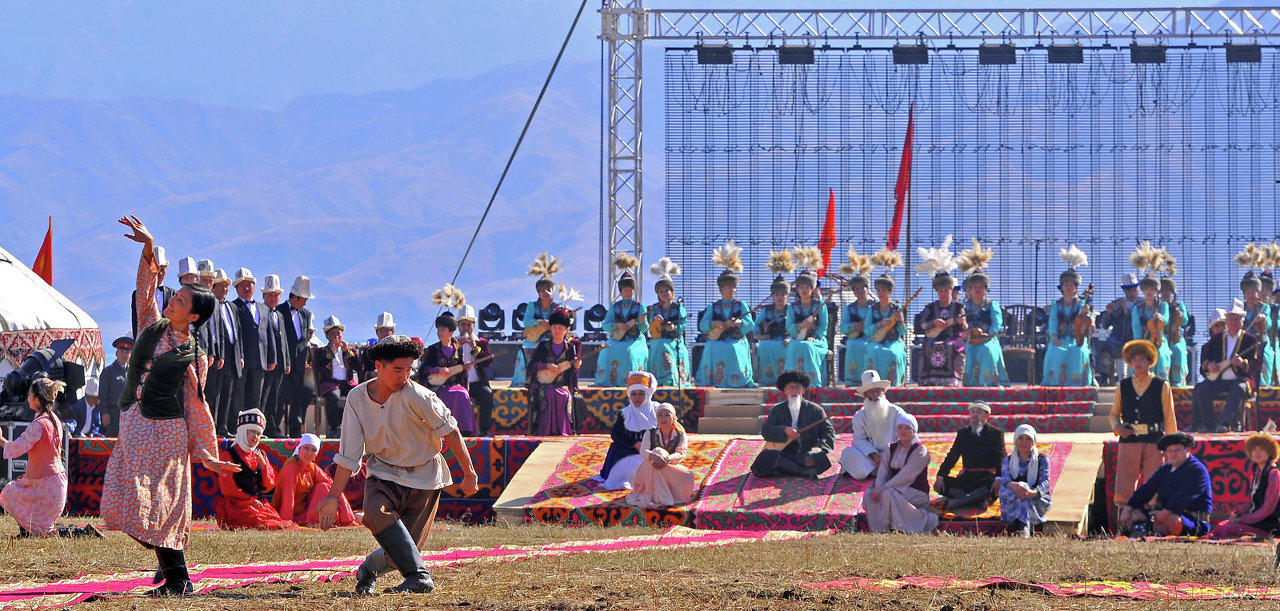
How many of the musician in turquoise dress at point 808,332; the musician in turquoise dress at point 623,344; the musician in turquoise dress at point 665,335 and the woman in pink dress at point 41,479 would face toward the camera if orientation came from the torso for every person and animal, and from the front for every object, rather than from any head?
3

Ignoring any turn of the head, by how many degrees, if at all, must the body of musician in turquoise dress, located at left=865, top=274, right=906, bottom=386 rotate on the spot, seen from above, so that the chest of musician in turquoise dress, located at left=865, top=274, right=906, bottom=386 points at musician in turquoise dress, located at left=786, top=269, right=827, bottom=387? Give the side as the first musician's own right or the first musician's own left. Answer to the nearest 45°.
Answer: approximately 90° to the first musician's own right

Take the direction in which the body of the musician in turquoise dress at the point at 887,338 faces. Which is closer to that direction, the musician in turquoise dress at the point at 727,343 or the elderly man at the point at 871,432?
the elderly man

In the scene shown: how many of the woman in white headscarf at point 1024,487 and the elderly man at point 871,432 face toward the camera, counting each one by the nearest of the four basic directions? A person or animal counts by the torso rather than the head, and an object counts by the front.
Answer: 2

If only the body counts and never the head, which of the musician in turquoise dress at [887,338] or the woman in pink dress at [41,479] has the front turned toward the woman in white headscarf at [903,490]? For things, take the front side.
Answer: the musician in turquoise dress

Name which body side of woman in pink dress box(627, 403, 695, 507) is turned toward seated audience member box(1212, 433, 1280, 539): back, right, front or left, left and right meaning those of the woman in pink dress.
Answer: left
